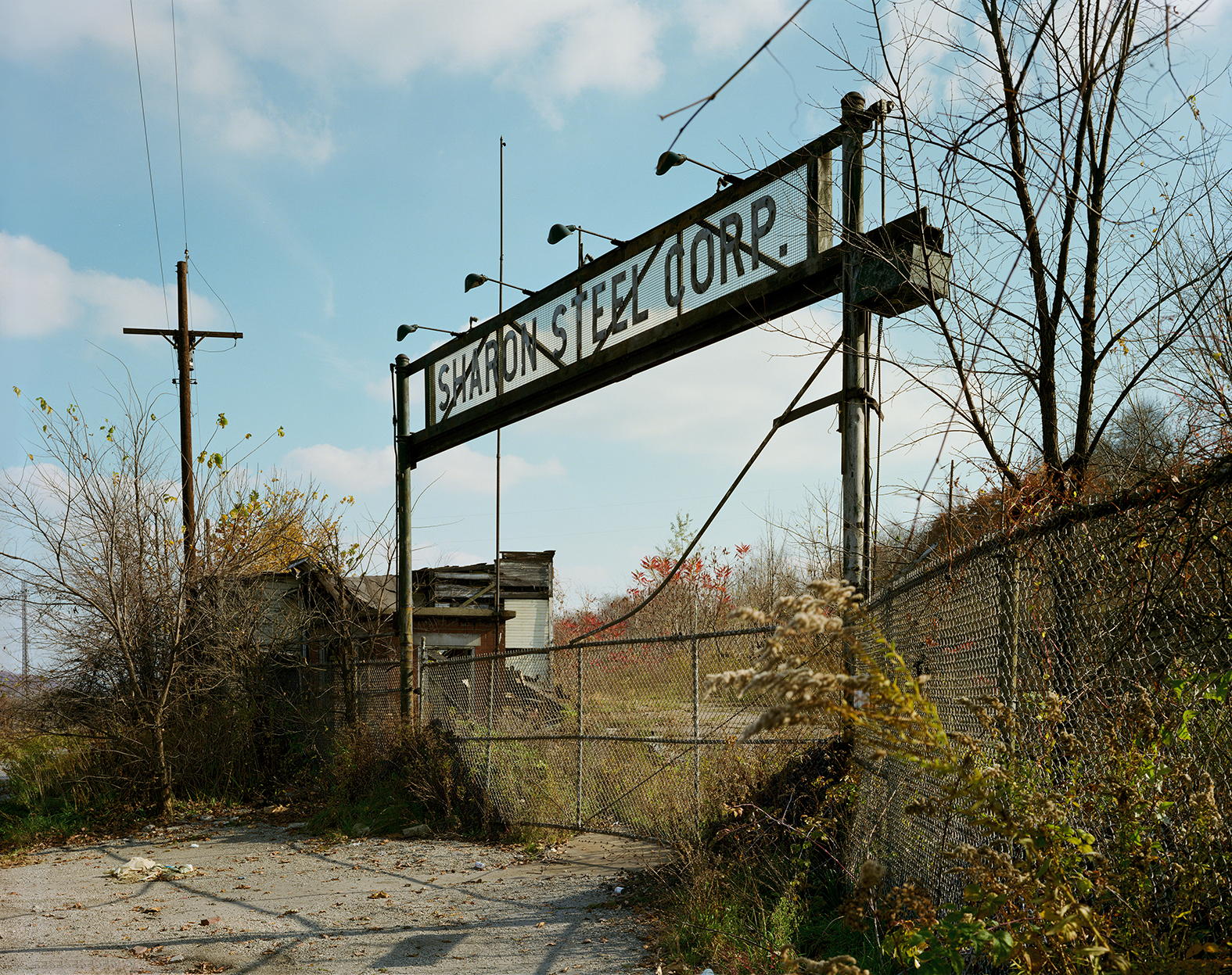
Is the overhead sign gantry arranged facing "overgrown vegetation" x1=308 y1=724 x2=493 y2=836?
no

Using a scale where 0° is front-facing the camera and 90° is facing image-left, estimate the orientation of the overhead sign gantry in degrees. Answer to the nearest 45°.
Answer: approximately 45°

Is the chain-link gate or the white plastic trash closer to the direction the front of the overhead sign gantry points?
the white plastic trash

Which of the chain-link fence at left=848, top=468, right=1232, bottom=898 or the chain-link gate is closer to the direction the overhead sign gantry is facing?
the chain-link fence

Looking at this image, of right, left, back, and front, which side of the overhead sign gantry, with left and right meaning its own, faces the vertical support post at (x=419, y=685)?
right

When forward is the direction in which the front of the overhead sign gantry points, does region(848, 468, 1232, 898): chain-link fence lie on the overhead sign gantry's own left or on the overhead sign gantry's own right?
on the overhead sign gantry's own left

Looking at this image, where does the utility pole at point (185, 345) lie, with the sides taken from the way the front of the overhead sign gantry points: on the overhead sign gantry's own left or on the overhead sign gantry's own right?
on the overhead sign gantry's own right
